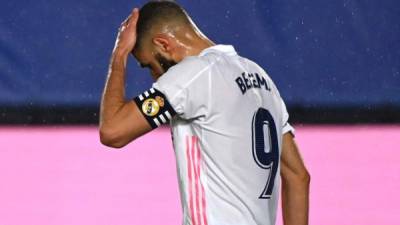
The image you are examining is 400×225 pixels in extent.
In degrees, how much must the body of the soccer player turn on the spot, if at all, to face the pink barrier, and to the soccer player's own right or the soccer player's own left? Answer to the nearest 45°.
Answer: approximately 45° to the soccer player's own right

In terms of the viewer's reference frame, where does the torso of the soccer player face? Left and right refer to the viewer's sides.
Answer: facing away from the viewer and to the left of the viewer
